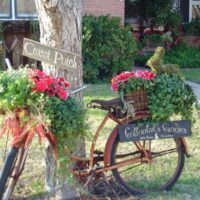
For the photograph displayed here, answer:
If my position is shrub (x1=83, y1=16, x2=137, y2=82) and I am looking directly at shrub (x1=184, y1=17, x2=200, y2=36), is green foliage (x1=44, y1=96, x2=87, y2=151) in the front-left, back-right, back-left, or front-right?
back-right

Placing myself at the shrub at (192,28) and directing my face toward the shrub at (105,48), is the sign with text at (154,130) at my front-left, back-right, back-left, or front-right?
front-left

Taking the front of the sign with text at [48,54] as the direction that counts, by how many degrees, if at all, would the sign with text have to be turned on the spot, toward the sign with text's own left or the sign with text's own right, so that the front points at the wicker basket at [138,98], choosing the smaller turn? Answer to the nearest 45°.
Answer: approximately 90° to the sign with text's own left

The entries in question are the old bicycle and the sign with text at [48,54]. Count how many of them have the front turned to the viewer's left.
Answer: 1

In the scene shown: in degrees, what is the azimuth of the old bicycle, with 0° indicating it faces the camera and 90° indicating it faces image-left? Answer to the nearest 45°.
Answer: approximately 90°

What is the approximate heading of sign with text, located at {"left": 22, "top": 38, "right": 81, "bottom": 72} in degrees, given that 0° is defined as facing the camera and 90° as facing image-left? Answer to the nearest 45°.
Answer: approximately 0°

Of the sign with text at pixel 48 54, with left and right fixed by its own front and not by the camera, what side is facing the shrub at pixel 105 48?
back

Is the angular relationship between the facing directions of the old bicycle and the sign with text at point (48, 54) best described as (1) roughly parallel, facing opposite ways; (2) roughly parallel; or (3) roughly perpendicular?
roughly perpendicular

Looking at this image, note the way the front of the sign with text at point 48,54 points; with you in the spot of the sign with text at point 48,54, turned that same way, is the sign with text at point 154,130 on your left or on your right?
on your left
